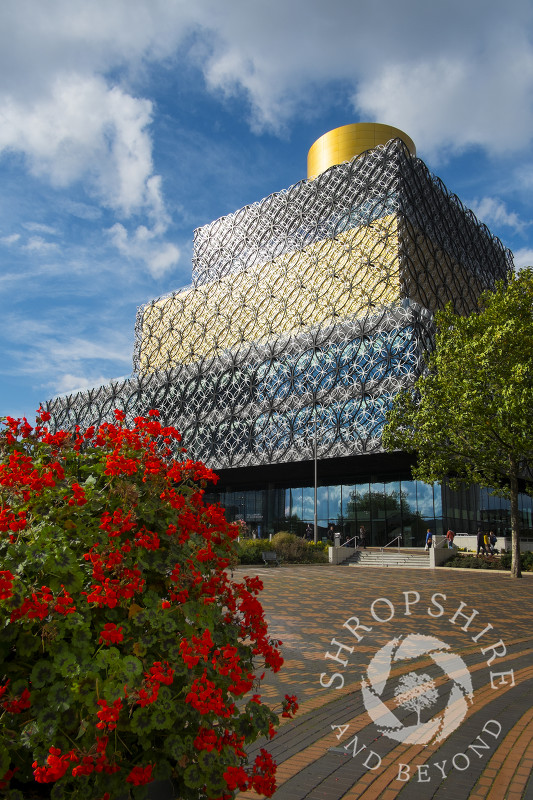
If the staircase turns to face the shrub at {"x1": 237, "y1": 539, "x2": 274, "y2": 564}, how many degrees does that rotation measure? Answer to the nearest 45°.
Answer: approximately 45° to its right

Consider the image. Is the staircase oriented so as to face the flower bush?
yes

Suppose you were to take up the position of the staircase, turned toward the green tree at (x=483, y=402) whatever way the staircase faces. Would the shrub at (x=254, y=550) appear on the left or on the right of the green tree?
right

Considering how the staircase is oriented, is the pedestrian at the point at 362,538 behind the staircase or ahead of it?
behind

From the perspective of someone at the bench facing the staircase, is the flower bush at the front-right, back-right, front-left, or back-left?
back-right

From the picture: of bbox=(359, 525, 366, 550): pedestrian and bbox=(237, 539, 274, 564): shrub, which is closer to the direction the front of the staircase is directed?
the shrub

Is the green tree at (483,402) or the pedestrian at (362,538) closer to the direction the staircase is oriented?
the green tree

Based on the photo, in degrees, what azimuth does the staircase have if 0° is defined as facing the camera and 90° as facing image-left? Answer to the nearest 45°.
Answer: approximately 0°
